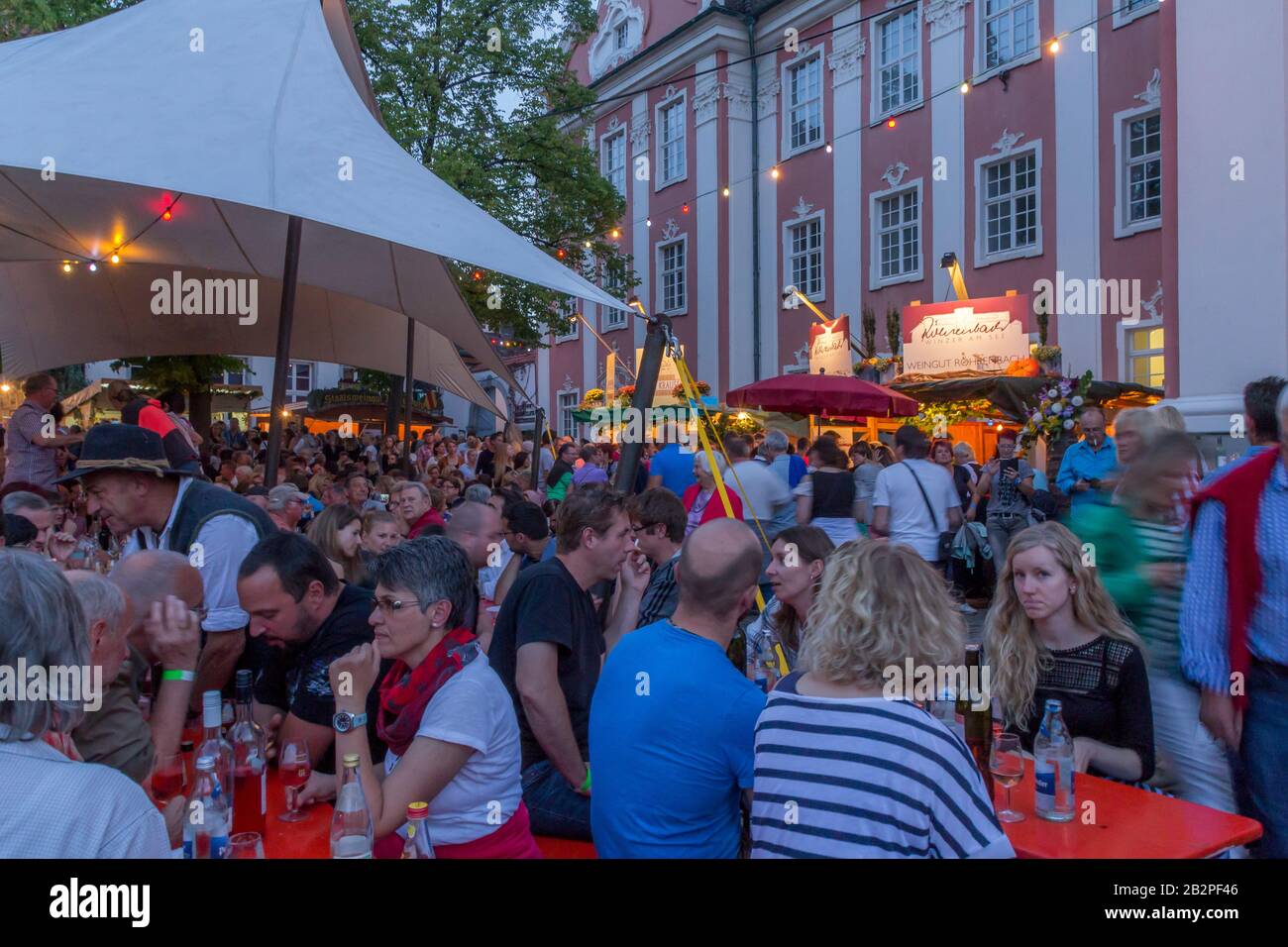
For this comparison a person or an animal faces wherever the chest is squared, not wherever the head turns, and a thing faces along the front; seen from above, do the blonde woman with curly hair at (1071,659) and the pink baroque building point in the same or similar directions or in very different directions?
same or similar directions

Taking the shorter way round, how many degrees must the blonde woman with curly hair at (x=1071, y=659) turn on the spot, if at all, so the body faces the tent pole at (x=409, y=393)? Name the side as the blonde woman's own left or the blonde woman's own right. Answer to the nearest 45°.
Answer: approximately 90° to the blonde woman's own right

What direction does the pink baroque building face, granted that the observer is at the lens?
facing the viewer and to the left of the viewer

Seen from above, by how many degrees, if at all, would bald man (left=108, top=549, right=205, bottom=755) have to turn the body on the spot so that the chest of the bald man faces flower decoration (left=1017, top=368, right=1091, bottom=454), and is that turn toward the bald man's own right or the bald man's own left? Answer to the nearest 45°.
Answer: approximately 45° to the bald man's own left

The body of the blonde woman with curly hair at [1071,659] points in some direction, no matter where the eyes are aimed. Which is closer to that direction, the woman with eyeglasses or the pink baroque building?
the woman with eyeglasses

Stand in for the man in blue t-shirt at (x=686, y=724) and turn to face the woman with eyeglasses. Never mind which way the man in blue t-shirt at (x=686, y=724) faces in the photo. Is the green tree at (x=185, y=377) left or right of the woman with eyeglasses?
right

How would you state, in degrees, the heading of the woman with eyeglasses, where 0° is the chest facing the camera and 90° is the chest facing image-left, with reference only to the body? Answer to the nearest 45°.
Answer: approximately 90°

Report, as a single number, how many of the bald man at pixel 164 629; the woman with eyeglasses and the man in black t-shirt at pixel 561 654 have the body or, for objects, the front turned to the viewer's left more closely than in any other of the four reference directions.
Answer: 1
